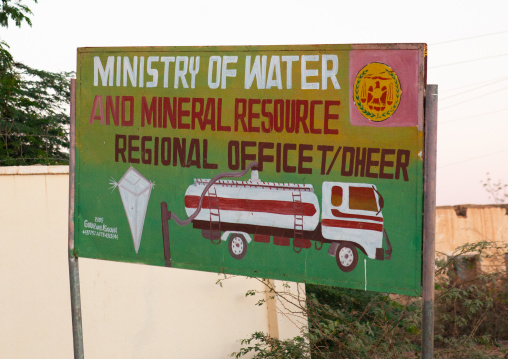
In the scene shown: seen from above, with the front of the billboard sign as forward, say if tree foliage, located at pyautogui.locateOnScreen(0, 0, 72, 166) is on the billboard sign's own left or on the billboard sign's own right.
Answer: on the billboard sign's own right

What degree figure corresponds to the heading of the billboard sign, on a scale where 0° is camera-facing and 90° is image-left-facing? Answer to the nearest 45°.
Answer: approximately 45°
